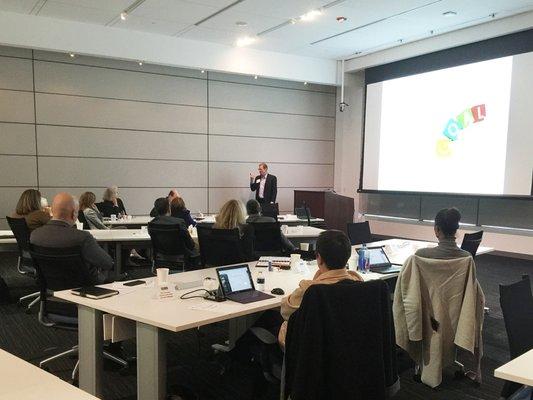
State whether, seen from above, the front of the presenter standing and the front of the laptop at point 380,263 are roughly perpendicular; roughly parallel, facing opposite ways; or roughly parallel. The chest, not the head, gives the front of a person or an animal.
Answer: roughly perpendicular

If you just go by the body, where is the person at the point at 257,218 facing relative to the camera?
away from the camera

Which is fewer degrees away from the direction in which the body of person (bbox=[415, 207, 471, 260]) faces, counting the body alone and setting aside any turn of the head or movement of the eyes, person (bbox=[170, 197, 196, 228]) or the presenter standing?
the presenter standing

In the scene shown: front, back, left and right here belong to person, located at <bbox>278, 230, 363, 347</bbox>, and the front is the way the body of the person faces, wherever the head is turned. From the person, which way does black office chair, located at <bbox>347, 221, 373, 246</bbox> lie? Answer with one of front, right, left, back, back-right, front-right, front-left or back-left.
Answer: front-right

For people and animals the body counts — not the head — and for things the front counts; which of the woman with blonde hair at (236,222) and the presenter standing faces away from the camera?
the woman with blonde hair

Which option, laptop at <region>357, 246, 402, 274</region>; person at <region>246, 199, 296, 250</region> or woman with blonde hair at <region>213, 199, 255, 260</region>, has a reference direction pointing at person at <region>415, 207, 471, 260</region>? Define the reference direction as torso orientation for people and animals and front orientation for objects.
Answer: the laptop

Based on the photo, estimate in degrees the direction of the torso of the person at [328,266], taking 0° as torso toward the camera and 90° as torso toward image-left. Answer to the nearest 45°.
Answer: approximately 135°

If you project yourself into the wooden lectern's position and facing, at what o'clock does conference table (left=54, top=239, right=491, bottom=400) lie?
The conference table is roughly at 11 o'clock from the wooden lectern.

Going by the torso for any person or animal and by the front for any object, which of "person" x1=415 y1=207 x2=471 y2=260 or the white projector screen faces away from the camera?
the person

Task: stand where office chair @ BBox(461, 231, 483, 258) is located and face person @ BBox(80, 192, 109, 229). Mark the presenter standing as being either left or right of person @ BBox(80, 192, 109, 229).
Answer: right

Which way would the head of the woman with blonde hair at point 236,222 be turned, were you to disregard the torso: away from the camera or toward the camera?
away from the camera

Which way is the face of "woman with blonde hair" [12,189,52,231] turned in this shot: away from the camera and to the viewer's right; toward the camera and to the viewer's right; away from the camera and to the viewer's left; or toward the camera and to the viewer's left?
away from the camera and to the viewer's right

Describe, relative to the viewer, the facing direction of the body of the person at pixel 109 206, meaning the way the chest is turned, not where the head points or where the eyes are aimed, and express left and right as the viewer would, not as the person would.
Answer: facing away from the viewer and to the right of the viewer

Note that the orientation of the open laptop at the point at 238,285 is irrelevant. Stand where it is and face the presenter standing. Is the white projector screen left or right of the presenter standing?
right

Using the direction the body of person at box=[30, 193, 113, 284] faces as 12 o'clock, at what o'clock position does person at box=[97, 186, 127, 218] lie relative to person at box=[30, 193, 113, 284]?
person at box=[97, 186, 127, 218] is roughly at 11 o'clock from person at box=[30, 193, 113, 284].

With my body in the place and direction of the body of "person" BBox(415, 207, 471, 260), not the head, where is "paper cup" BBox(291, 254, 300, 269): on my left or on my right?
on my left

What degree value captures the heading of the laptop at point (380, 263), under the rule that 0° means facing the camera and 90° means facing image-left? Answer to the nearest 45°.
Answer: approximately 315°
